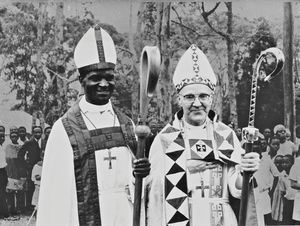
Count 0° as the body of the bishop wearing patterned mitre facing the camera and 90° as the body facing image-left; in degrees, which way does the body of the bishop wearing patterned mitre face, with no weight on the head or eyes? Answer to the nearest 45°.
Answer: approximately 0°

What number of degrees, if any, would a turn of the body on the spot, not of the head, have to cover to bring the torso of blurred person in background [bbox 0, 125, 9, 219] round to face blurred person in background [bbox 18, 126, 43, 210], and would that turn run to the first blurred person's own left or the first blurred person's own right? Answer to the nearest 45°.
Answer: approximately 45° to the first blurred person's own left

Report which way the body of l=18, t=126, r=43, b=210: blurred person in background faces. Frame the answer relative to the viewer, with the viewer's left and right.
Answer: facing the viewer and to the right of the viewer

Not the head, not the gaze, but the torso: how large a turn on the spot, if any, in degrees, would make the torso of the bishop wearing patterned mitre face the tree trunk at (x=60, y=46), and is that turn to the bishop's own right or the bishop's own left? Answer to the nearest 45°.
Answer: approximately 135° to the bishop's own right

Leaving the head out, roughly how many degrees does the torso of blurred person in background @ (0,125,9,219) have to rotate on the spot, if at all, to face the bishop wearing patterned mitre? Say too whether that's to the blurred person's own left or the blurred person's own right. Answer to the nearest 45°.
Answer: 0° — they already face them

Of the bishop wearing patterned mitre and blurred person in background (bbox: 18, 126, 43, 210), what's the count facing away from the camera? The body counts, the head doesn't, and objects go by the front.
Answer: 0

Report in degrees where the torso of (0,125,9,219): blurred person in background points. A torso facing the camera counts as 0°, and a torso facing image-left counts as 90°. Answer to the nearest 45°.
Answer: approximately 315°

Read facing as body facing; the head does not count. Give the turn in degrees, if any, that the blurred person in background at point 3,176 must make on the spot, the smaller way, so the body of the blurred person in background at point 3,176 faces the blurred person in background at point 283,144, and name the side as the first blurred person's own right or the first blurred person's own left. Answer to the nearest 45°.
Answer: approximately 45° to the first blurred person's own left

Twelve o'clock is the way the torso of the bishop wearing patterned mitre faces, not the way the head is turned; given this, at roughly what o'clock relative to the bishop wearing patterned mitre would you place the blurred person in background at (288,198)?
The blurred person in background is roughly at 7 o'clock from the bishop wearing patterned mitre.
